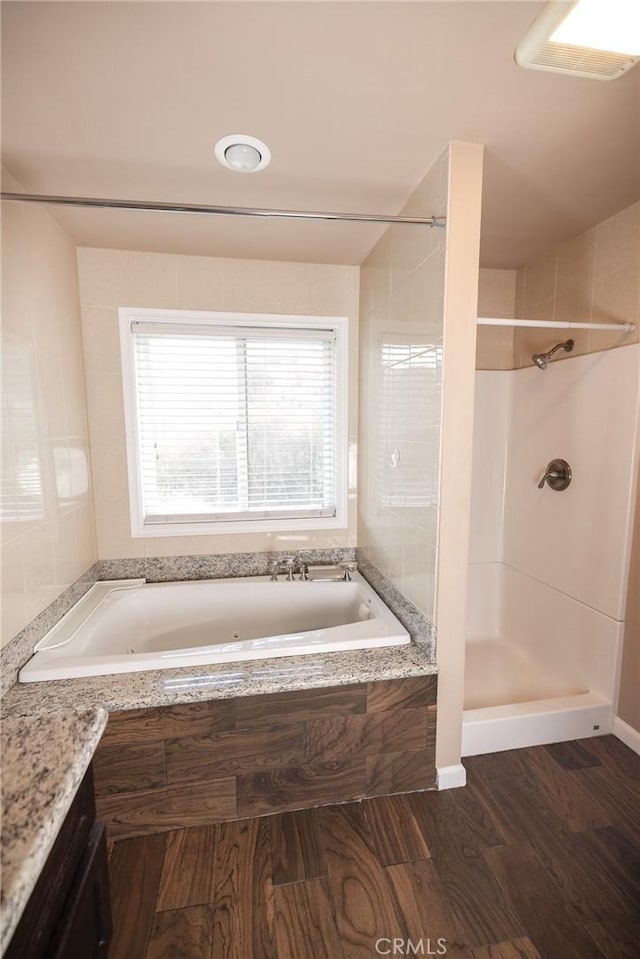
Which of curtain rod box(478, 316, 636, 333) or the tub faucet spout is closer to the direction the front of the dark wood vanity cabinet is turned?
the curtain rod

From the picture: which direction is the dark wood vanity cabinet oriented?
to the viewer's right

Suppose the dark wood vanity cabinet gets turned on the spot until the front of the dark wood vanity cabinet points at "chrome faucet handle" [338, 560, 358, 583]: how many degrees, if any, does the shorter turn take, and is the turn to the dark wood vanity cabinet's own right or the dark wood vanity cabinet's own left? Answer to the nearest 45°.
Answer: approximately 45° to the dark wood vanity cabinet's own left

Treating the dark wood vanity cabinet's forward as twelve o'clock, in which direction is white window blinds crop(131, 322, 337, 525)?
The white window blinds is roughly at 10 o'clock from the dark wood vanity cabinet.

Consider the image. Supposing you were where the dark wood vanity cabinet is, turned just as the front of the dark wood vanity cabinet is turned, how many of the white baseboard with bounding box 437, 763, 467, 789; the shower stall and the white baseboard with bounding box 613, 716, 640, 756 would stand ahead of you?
3

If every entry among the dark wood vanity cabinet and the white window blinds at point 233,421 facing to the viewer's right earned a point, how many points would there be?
1

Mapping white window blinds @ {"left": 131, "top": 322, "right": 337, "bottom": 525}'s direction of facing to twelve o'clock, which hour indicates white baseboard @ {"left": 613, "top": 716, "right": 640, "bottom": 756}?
The white baseboard is roughly at 10 o'clock from the white window blinds.

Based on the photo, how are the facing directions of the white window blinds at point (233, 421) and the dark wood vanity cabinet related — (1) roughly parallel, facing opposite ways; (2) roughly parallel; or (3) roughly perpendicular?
roughly perpendicular

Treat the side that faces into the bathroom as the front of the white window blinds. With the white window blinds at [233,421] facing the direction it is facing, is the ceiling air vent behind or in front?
in front
